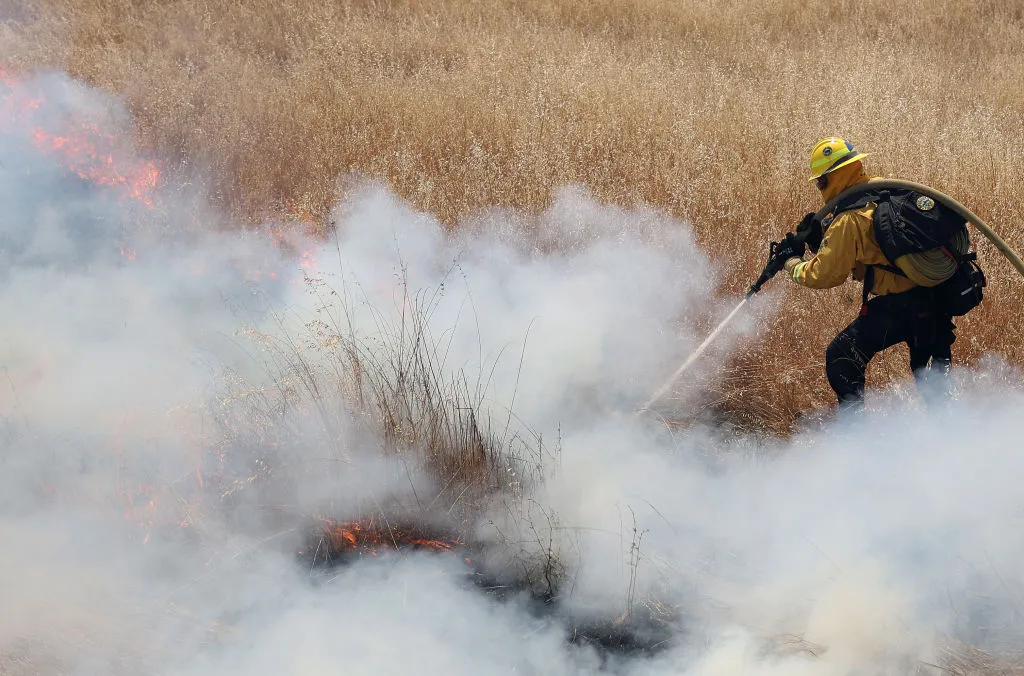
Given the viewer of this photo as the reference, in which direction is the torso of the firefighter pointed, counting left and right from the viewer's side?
facing to the left of the viewer
